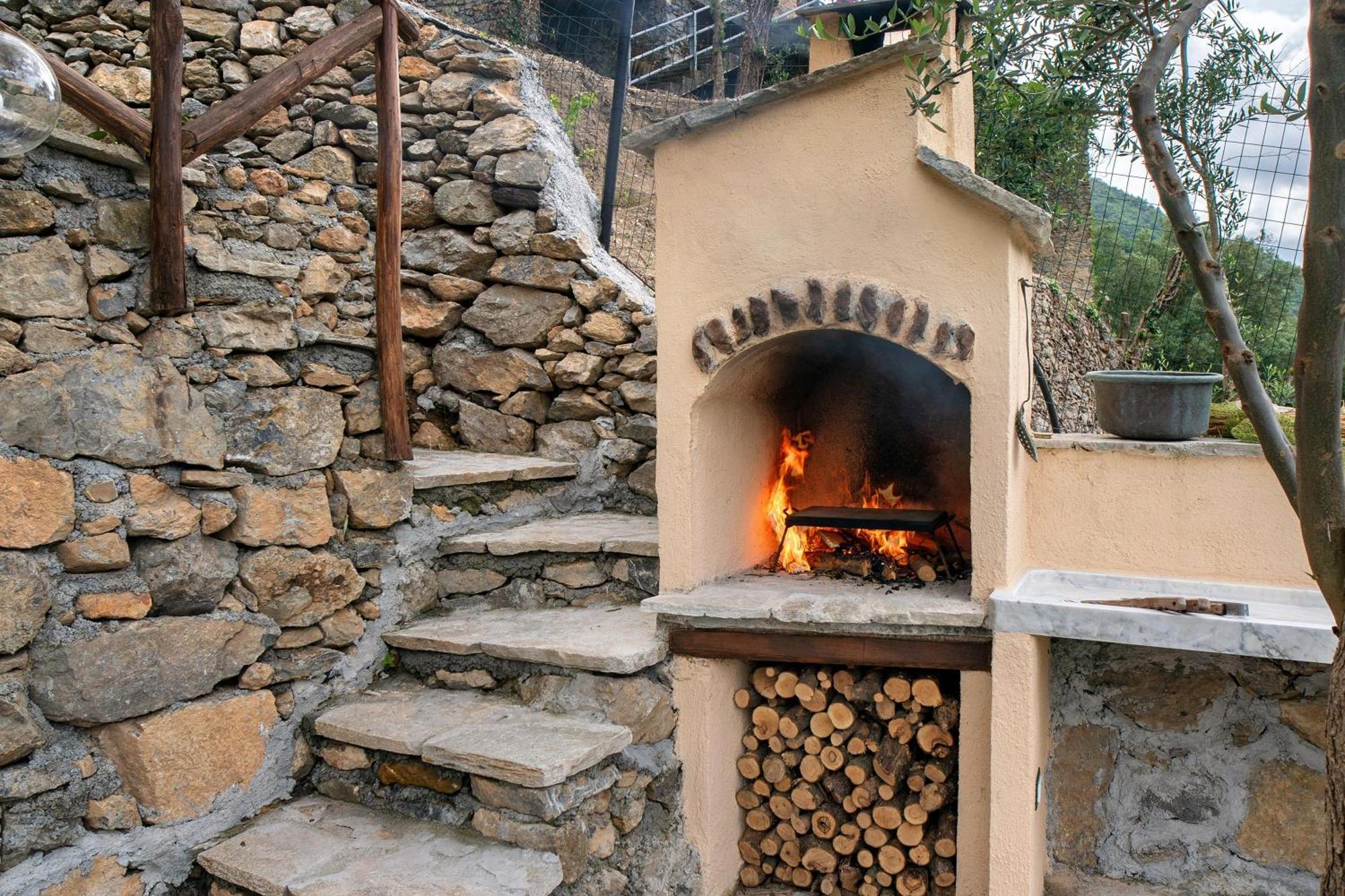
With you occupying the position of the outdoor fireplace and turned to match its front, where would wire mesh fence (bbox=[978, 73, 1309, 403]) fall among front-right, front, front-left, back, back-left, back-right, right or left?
back-left

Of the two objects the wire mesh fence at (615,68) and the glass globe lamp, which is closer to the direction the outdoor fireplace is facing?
the glass globe lamp

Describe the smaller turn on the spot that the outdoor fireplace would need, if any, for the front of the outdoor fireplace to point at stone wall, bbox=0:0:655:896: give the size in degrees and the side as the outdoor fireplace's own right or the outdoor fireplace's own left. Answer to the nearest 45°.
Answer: approximately 45° to the outdoor fireplace's own right

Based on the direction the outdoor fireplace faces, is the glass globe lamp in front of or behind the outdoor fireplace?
in front

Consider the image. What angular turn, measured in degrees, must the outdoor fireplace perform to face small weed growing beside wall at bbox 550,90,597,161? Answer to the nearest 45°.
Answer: approximately 135° to its right

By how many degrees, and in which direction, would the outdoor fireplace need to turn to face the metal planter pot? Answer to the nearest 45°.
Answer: approximately 45° to its left

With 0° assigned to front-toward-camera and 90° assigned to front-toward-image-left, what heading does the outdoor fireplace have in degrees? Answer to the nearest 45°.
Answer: approximately 0°
